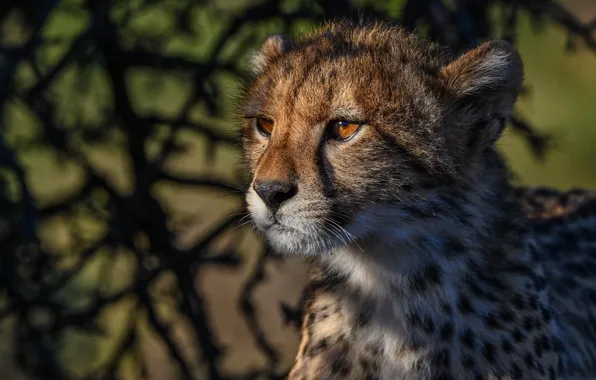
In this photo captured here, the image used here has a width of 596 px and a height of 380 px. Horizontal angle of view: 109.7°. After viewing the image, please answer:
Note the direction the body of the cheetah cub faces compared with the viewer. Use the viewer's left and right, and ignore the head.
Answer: facing the viewer and to the left of the viewer
